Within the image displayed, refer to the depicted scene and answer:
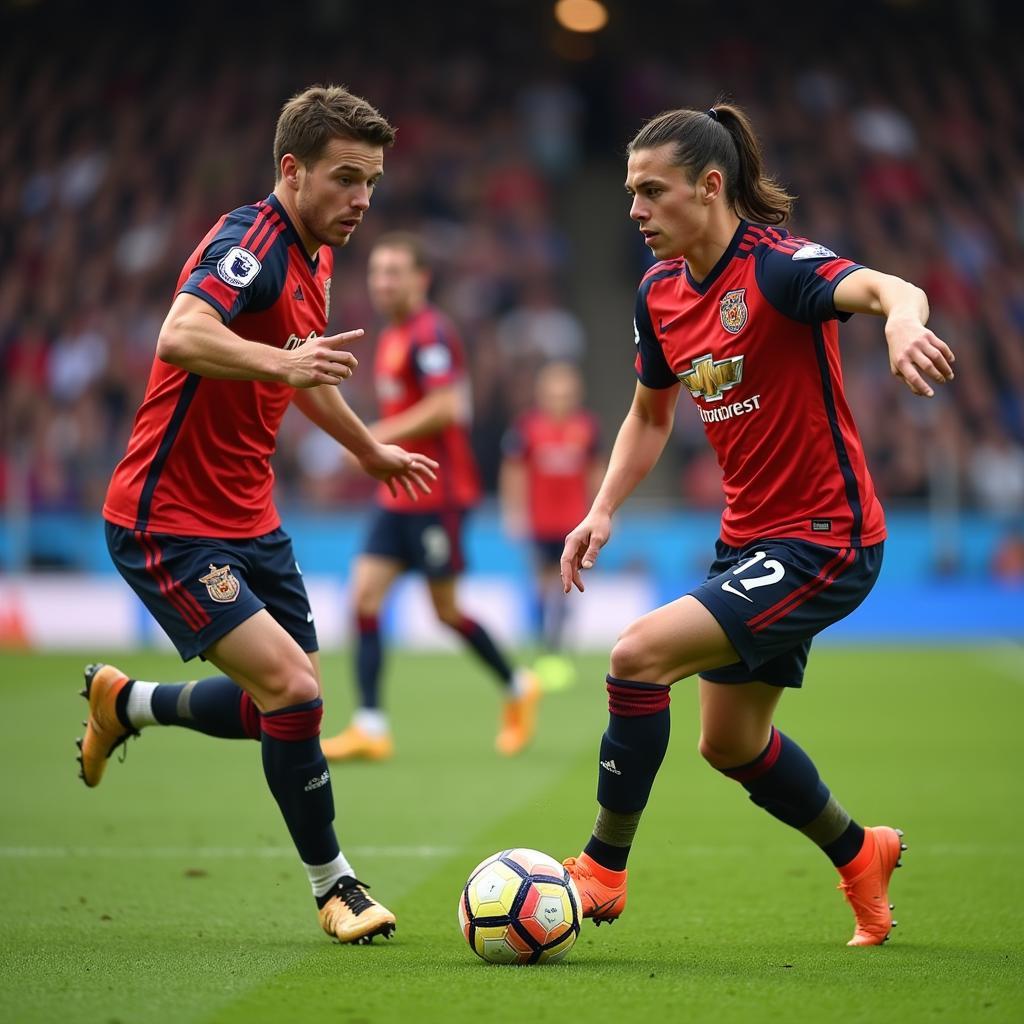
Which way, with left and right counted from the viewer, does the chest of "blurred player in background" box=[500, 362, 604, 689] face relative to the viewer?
facing the viewer

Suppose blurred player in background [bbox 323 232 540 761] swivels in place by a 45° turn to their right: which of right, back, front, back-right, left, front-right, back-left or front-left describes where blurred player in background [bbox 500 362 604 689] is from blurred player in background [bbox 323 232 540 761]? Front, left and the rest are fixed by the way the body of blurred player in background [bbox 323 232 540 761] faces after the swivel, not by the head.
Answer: right

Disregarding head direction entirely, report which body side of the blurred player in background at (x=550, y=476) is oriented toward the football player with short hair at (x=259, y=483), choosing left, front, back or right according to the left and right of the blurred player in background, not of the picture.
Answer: front

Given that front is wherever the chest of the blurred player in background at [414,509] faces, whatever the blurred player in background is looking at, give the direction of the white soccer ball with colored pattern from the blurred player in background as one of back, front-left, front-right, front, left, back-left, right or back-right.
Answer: front-left

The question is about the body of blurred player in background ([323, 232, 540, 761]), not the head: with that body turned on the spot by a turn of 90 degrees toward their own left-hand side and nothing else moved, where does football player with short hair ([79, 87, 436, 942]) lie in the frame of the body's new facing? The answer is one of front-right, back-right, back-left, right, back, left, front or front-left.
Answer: front-right

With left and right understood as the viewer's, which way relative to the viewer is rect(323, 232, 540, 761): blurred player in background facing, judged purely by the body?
facing the viewer and to the left of the viewer

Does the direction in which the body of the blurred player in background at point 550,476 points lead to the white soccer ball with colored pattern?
yes
